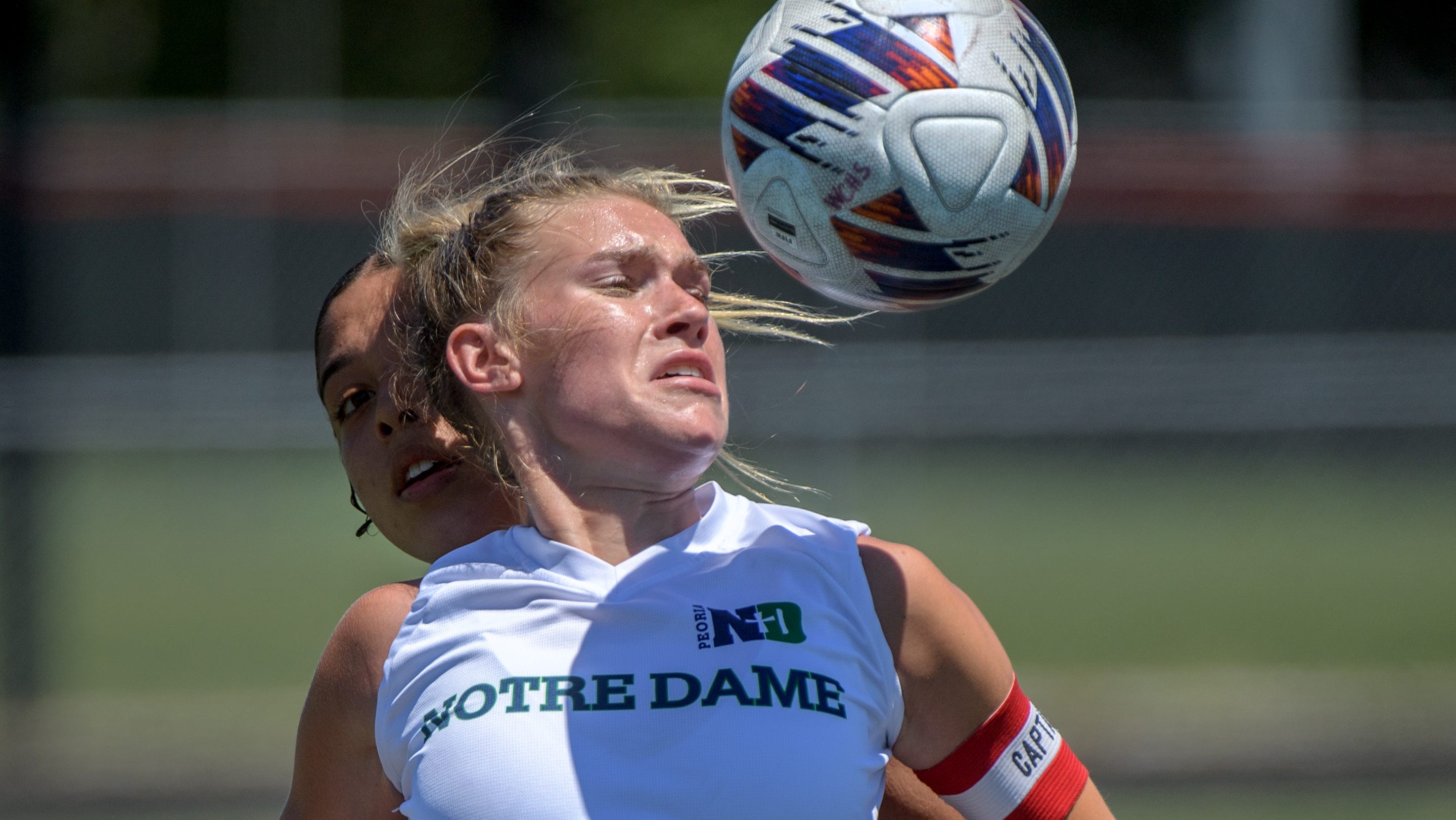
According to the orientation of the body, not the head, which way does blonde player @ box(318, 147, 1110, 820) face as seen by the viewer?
toward the camera

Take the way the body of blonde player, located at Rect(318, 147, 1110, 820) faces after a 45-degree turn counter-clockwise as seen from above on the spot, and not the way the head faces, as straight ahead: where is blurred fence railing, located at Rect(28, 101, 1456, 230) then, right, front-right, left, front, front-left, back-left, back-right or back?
back-left

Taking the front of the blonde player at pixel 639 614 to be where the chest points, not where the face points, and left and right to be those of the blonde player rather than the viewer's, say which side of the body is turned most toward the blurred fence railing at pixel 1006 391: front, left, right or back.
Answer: back

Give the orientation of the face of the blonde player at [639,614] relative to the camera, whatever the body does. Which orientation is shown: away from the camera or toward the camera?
toward the camera
